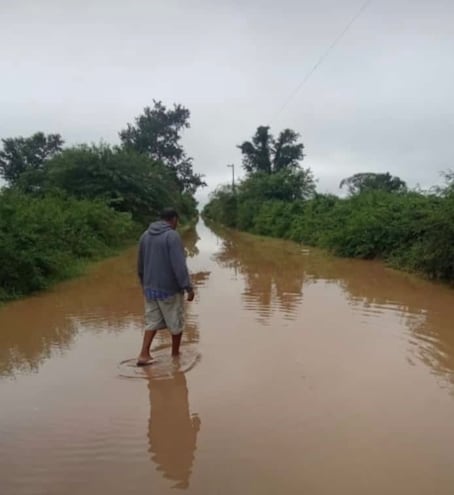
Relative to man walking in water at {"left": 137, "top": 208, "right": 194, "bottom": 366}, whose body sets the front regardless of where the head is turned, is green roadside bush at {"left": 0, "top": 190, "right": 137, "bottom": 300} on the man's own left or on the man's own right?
on the man's own left

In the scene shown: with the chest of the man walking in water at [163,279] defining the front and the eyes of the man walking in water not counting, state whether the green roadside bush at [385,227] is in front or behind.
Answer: in front

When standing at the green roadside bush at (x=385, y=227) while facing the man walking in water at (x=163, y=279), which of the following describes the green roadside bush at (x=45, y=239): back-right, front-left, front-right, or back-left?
front-right

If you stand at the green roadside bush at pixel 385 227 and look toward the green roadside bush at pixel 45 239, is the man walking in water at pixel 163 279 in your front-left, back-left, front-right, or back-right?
front-left

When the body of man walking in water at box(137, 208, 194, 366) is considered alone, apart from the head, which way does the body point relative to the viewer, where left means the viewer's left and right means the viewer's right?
facing away from the viewer and to the right of the viewer
